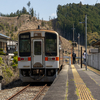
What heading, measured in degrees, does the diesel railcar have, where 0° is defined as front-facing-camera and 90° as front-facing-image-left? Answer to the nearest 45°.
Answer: approximately 0°
